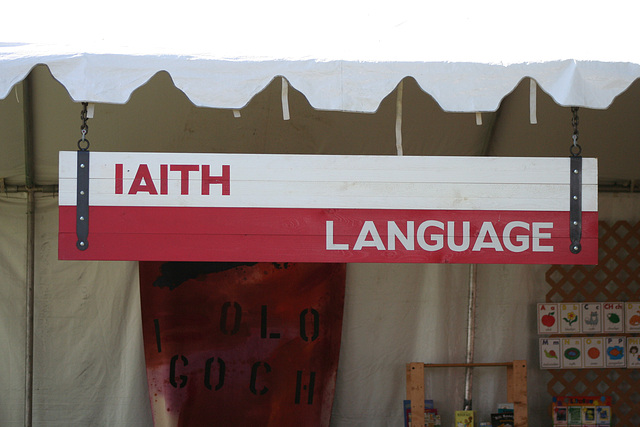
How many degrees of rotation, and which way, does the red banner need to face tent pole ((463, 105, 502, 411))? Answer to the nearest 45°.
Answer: approximately 90° to its left

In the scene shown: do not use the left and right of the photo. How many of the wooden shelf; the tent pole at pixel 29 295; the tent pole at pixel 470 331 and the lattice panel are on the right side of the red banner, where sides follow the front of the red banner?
1

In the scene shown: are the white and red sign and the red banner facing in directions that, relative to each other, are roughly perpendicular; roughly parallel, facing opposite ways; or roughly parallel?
roughly parallel

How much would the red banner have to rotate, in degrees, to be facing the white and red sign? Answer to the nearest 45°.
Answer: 0° — it already faces it

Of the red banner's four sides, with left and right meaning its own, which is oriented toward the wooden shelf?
left

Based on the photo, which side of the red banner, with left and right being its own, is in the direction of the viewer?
front

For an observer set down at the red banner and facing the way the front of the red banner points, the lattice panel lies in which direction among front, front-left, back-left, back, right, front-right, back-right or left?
left

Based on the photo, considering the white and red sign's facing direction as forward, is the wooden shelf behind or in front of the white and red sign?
behind

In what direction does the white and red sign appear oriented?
toward the camera

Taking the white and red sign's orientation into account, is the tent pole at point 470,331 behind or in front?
behind

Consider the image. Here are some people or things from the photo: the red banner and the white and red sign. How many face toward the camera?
2
